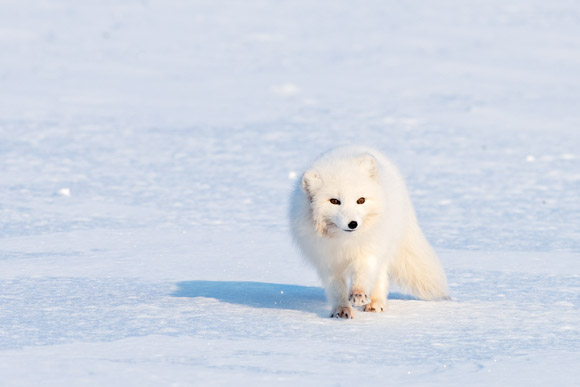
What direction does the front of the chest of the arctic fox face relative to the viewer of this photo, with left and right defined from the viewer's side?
facing the viewer
